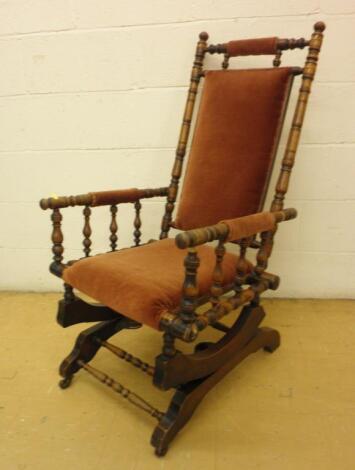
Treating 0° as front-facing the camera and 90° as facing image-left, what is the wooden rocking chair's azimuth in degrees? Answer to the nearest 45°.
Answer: approximately 45°
